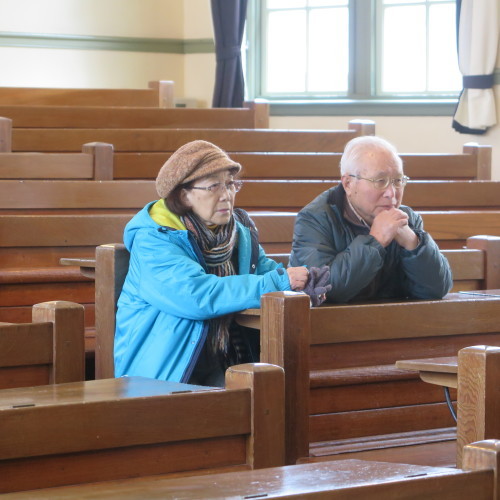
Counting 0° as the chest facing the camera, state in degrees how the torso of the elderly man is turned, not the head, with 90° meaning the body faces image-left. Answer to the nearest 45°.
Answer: approximately 315°

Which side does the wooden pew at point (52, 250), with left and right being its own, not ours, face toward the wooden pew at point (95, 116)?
back

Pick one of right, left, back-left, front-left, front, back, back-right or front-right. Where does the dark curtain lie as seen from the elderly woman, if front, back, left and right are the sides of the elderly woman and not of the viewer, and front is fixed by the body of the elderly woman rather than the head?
back-left

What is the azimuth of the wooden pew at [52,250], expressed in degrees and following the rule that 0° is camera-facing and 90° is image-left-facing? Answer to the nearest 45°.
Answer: approximately 0°

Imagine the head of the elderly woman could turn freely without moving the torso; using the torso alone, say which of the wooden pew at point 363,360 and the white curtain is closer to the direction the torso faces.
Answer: the wooden pew

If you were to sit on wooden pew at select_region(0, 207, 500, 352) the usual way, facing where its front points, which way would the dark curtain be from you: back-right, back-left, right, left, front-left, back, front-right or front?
back

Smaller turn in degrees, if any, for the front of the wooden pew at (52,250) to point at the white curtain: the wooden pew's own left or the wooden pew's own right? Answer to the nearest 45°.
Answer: approximately 135° to the wooden pew's own left

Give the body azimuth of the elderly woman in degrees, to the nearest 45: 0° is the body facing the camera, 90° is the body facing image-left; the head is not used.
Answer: approximately 315°
